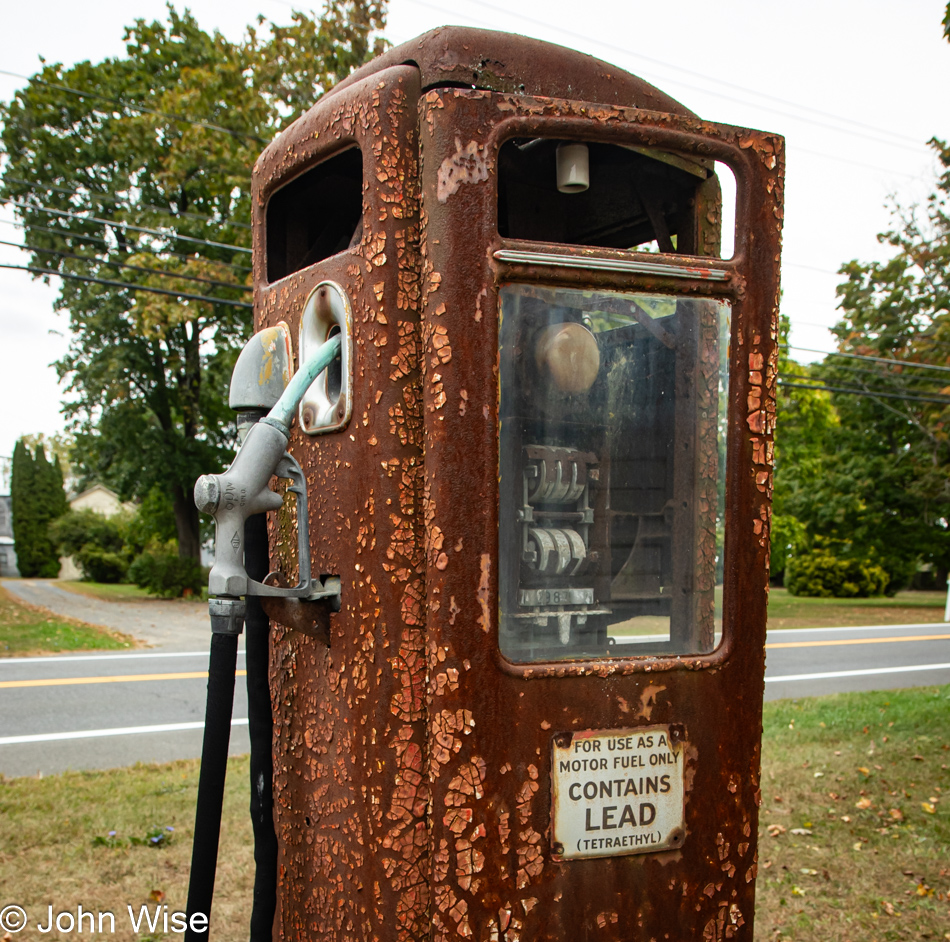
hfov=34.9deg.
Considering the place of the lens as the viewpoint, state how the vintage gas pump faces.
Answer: facing the viewer and to the right of the viewer

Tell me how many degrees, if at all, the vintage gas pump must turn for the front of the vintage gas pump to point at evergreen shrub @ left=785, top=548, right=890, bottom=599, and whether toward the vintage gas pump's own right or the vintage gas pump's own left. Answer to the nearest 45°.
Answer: approximately 135° to the vintage gas pump's own left

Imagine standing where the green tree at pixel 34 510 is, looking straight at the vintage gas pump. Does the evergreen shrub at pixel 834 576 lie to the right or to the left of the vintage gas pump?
left

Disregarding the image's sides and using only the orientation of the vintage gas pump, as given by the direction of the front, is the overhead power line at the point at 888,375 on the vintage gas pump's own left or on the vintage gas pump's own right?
on the vintage gas pump's own left

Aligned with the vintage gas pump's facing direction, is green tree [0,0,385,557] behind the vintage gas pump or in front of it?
behind

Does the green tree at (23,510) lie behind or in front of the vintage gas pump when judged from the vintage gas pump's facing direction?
behind
